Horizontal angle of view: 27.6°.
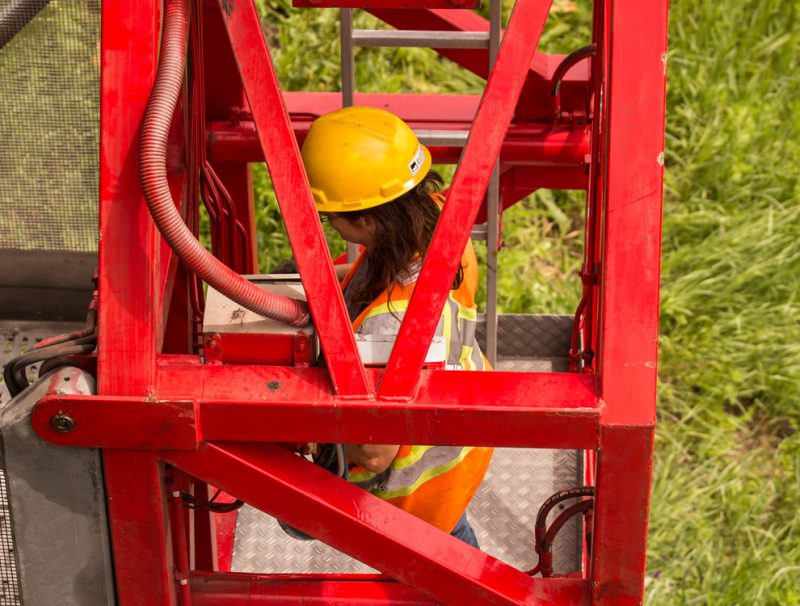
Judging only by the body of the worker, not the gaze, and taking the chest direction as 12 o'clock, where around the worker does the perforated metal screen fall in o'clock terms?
The perforated metal screen is roughly at 1 o'clock from the worker.

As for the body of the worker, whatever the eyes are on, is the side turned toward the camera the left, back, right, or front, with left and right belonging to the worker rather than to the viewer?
left

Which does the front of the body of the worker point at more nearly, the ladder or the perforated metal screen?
the perforated metal screen

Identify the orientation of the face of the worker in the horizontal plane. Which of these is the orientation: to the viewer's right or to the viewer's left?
to the viewer's left

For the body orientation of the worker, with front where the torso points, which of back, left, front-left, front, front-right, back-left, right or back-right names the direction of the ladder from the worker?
right

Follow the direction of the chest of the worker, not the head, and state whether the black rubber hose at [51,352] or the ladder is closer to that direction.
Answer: the black rubber hose

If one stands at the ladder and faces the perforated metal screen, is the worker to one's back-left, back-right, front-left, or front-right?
front-left
